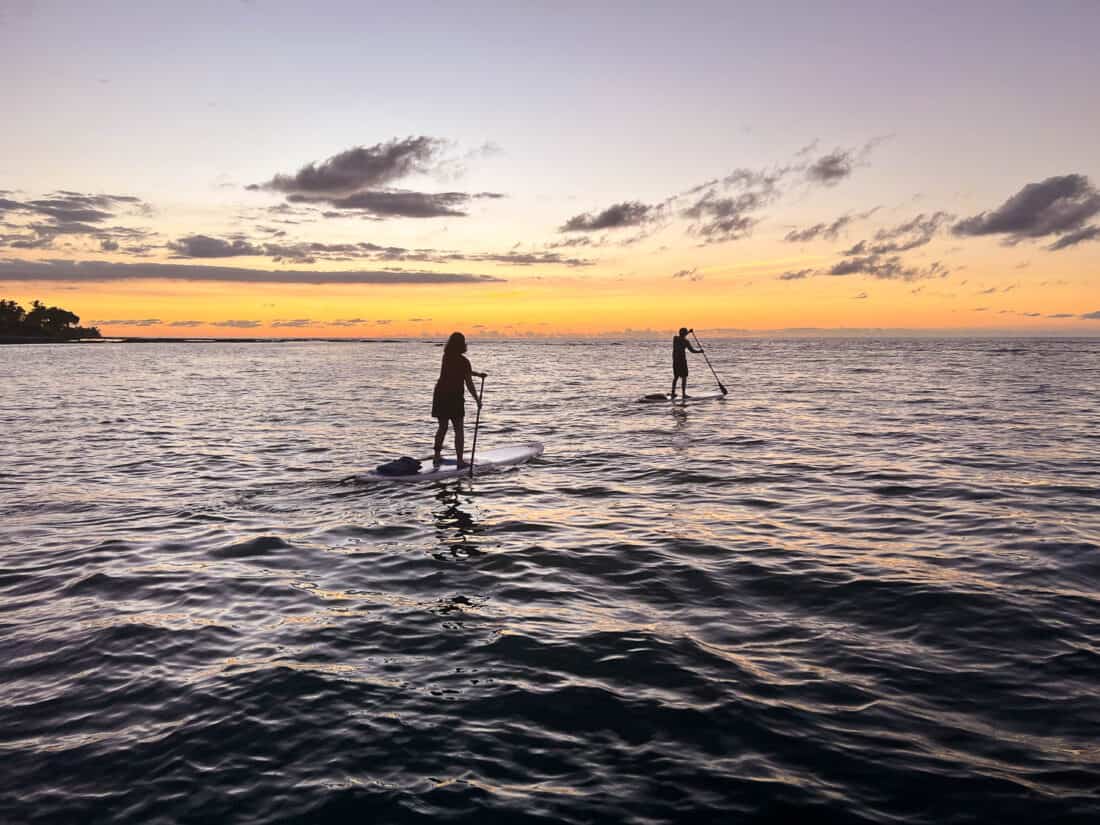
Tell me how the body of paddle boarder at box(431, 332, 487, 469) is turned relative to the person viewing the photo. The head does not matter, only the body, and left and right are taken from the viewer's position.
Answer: facing away from the viewer and to the right of the viewer

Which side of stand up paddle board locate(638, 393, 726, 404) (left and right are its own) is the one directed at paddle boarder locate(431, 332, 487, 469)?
right

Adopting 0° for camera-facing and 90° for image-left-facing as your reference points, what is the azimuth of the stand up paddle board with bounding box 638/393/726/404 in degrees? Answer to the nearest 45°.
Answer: approximately 270°
